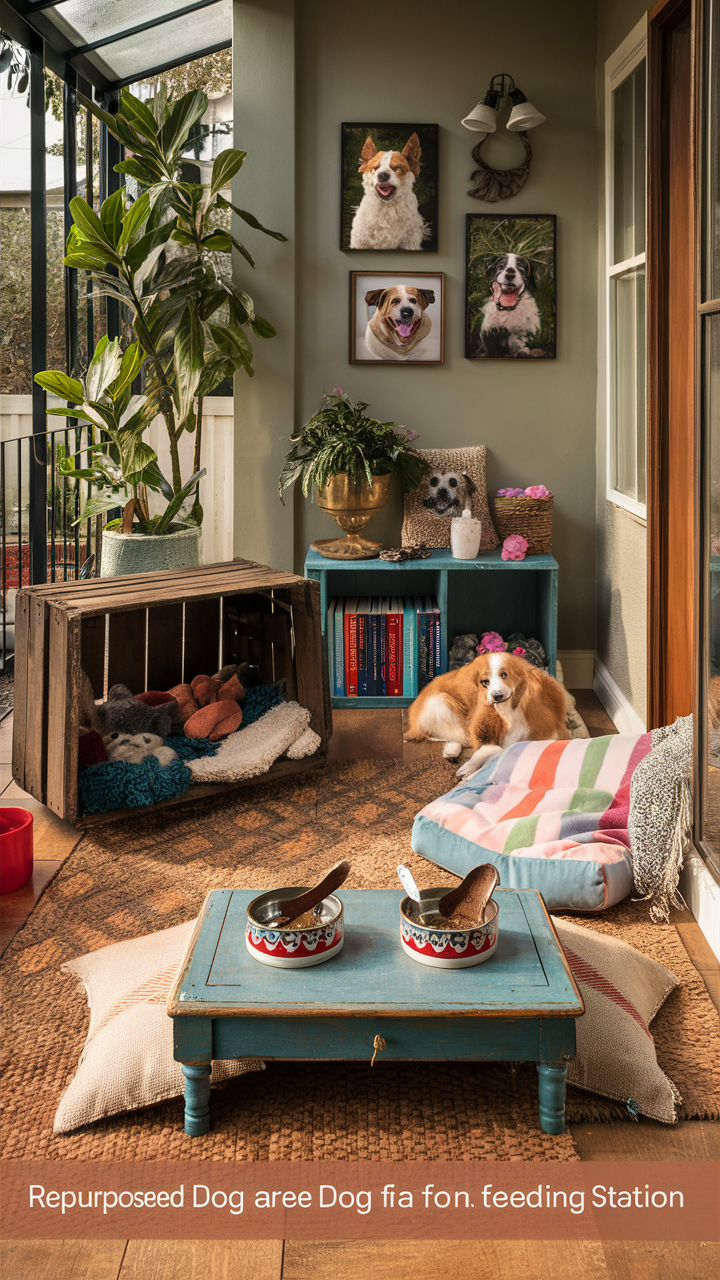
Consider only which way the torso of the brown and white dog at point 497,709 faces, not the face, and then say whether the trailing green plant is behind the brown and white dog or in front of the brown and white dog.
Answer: behind

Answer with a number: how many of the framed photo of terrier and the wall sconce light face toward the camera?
2

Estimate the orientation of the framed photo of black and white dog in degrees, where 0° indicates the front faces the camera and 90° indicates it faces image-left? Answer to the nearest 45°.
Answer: approximately 0°
